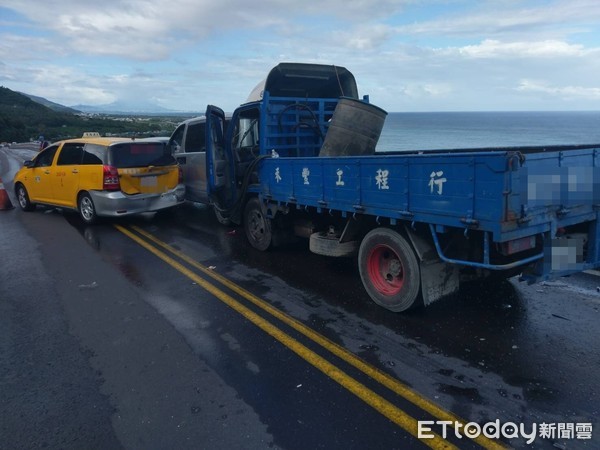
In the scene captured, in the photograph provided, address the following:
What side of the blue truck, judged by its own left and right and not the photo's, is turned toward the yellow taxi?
front

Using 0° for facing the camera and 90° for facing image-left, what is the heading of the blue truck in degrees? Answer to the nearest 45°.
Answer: approximately 135°

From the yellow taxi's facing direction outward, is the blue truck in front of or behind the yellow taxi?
behind

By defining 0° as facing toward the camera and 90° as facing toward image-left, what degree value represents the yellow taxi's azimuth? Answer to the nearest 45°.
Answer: approximately 135°

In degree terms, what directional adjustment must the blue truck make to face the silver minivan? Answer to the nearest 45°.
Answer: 0° — it already faces it

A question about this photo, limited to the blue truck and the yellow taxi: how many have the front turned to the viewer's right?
0
